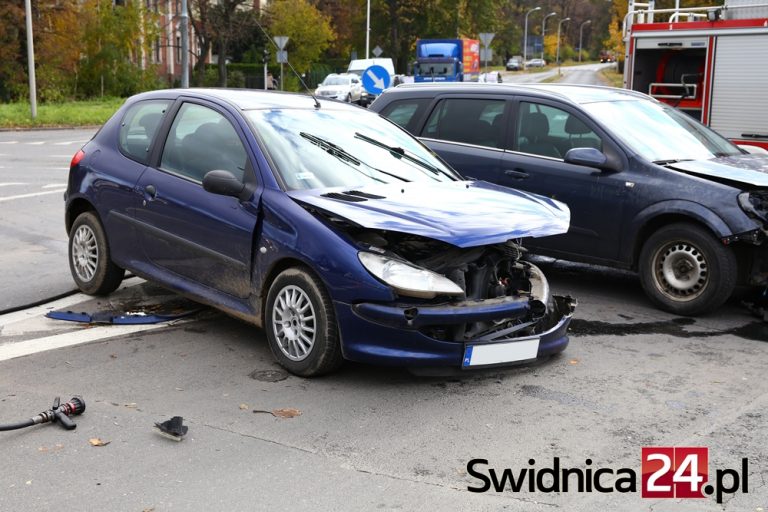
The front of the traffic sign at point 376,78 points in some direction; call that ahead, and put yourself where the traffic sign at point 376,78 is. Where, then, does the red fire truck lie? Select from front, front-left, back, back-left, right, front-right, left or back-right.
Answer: front-left

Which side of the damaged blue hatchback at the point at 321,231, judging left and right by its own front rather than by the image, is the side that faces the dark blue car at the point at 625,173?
left

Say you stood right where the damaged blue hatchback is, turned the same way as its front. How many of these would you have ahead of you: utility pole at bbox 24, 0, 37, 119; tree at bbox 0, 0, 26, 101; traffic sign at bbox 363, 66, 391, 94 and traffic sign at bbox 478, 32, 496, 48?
0

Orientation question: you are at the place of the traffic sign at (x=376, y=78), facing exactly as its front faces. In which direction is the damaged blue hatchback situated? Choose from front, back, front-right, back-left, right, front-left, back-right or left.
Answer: front

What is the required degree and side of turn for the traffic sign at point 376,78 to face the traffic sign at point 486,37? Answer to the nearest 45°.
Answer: approximately 180°

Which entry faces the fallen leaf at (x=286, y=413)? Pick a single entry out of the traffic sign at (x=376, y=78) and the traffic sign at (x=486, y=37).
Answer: the traffic sign at (x=376, y=78)

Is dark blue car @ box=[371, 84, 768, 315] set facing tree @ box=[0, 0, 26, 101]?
no

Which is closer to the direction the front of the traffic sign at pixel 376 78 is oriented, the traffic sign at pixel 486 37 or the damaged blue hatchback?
the damaged blue hatchback

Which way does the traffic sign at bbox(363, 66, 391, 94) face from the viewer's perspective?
toward the camera

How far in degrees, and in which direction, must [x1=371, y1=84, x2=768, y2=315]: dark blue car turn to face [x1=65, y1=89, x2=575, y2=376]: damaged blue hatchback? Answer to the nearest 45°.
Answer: approximately 90° to its right

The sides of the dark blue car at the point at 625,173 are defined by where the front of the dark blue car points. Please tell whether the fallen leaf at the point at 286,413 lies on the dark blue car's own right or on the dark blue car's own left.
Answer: on the dark blue car's own right

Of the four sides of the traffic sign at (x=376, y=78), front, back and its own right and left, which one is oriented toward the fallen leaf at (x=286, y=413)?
front

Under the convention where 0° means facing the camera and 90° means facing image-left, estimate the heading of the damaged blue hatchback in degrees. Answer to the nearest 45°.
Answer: approximately 315°

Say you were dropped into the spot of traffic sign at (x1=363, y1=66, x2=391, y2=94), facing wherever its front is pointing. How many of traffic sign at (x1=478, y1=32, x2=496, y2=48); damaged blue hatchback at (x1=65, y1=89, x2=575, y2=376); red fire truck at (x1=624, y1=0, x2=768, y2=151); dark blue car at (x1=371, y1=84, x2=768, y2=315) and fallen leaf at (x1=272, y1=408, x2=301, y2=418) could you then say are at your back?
1
